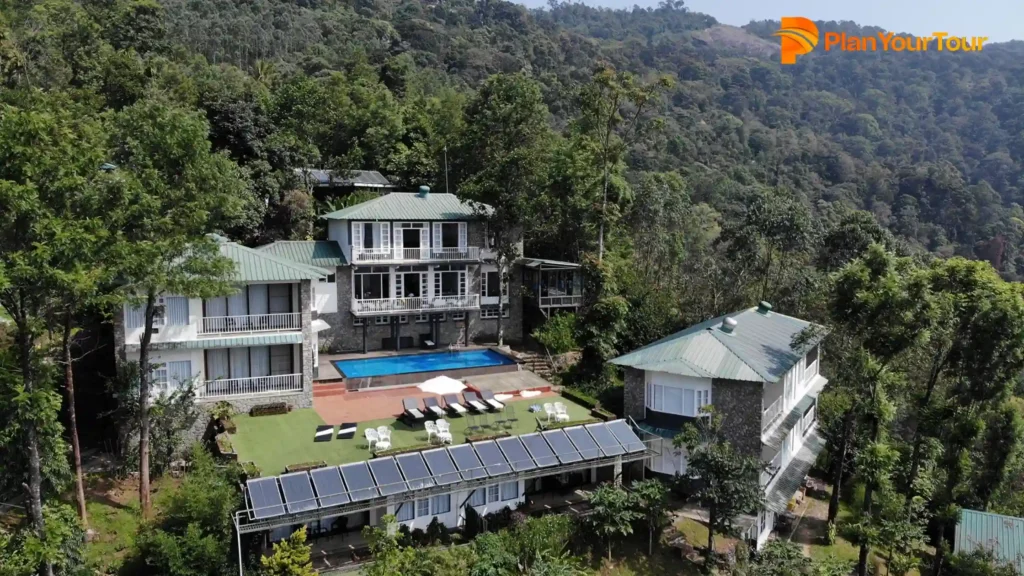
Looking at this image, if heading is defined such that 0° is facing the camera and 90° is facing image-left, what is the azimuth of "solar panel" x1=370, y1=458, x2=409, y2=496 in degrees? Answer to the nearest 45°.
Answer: approximately 315°

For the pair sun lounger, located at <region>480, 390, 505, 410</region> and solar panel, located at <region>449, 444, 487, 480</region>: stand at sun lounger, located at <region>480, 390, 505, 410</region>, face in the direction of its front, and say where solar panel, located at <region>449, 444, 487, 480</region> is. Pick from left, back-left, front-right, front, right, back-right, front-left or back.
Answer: front-right

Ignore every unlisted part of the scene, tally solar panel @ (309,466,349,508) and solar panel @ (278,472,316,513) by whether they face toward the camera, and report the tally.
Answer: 2

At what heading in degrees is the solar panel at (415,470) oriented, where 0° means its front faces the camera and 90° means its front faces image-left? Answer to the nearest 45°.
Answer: approximately 315°

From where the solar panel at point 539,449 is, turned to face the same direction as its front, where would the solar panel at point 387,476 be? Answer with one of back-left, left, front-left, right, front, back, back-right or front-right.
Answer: right

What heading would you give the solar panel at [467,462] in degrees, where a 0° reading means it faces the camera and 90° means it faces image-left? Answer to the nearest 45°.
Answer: approximately 315°

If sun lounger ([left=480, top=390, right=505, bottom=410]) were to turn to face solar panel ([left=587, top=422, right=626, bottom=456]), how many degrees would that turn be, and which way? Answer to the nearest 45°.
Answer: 0° — it already faces it

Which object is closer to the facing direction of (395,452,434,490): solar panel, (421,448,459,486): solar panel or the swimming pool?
the solar panel

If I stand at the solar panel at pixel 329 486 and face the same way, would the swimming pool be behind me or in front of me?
behind

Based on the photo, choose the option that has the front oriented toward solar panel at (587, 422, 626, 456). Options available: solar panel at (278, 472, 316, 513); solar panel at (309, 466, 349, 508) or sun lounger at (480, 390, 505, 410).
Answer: the sun lounger

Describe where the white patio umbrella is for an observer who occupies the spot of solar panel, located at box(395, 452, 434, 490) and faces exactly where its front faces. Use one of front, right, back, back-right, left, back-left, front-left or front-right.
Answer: back-left

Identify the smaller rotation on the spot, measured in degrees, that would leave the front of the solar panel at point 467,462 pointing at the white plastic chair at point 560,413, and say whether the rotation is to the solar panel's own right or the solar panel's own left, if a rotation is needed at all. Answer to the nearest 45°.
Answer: approximately 90° to the solar panel's own left
